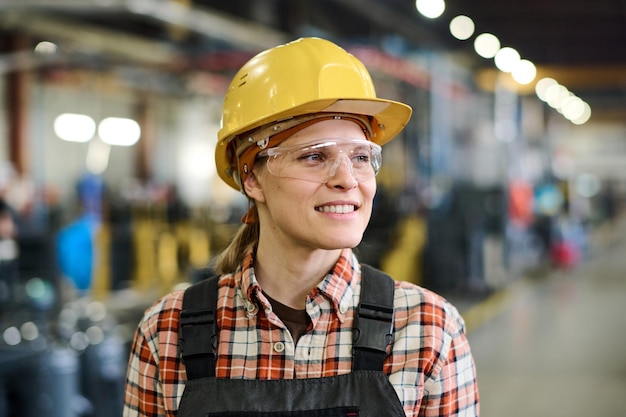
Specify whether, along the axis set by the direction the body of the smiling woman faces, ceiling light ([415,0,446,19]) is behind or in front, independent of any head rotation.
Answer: behind

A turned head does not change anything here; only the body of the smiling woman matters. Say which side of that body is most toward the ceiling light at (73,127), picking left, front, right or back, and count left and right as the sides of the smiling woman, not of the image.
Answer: back

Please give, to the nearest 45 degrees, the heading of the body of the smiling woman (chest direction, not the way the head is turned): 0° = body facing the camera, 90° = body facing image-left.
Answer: approximately 0°

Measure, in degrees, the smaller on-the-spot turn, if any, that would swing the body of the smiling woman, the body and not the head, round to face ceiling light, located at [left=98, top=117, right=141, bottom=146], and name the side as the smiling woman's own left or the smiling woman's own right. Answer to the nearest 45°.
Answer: approximately 180°

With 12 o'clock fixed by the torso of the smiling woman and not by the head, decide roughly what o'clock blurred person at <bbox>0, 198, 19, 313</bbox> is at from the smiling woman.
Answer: The blurred person is roughly at 5 o'clock from the smiling woman.

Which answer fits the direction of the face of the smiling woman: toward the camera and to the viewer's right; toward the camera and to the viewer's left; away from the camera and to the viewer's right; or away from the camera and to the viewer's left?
toward the camera and to the viewer's right

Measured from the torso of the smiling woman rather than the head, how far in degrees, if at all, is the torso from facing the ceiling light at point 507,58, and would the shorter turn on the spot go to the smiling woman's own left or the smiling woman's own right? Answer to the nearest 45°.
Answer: approximately 180°

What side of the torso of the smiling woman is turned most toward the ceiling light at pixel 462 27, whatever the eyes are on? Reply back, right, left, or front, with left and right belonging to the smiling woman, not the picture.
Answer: back
